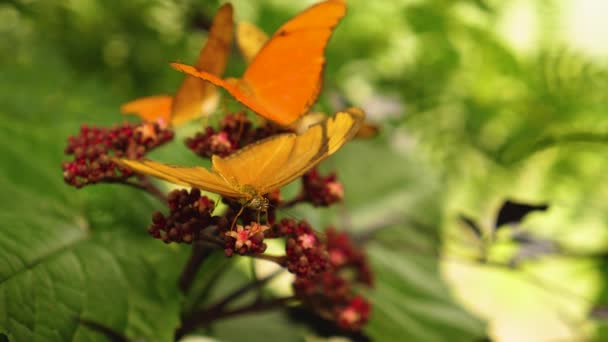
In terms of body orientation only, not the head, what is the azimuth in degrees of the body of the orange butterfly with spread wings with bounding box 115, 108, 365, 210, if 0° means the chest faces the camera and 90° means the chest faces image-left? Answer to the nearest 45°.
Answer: approximately 315°
